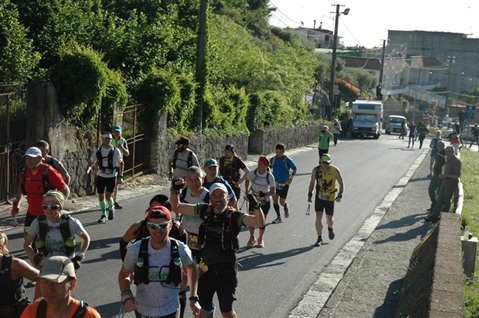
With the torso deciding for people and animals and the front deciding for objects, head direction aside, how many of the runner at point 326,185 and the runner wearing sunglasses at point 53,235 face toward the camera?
2

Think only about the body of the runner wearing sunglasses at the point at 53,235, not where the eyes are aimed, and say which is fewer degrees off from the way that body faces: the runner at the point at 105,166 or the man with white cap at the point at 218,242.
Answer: the man with white cap

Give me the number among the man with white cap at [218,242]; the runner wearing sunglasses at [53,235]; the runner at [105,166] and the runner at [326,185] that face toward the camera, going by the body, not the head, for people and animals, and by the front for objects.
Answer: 4

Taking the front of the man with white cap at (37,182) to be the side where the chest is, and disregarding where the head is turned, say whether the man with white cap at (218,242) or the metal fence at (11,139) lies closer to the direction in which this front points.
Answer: the man with white cap

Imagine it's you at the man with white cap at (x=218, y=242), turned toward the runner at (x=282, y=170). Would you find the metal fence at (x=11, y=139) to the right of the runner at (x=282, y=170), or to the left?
left

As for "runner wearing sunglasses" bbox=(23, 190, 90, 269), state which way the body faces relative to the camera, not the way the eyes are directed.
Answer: toward the camera

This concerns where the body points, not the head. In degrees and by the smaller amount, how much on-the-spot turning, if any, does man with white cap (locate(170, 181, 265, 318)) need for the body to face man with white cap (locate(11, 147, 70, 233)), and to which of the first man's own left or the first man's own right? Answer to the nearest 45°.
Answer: approximately 135° to the first man's own right

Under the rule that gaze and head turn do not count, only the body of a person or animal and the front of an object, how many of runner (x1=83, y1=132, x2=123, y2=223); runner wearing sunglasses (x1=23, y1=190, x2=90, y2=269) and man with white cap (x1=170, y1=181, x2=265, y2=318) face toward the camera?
3

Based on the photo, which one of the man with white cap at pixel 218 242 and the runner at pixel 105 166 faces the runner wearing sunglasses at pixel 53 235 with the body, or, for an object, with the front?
the runner

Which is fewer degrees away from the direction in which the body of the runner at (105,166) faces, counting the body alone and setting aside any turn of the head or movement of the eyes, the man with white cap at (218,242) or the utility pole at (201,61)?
the man with white cap

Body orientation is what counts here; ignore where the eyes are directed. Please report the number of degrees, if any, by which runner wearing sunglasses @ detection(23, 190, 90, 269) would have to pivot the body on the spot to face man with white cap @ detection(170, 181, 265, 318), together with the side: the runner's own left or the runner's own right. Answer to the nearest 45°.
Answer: approximately 45° to the runner's own left

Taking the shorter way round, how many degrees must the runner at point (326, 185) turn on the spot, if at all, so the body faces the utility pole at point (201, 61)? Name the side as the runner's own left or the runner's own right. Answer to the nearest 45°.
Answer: approximately 135° to the runner's own right

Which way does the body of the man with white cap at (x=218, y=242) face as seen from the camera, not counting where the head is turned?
toward the camera

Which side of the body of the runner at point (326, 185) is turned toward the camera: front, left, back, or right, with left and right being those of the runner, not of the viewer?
front

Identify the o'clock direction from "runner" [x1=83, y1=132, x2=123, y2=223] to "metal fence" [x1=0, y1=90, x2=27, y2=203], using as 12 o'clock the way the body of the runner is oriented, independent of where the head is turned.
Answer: The metal fence is roughly at 4 o'clock from the runner.
